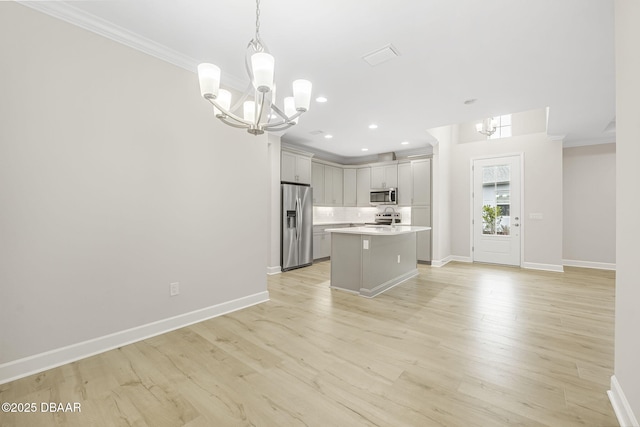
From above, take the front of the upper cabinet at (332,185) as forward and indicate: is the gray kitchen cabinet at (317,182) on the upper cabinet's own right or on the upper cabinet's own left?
on the upper cabinet's own right

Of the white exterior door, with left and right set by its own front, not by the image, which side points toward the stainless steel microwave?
right

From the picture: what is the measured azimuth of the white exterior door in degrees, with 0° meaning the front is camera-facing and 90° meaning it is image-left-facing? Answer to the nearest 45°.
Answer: approximately 0°

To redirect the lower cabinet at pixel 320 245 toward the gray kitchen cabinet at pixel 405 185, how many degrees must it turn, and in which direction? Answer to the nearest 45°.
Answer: approximately 45° to its left

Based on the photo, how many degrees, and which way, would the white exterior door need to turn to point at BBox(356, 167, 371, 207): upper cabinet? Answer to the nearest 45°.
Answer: approximately 90° to its right
